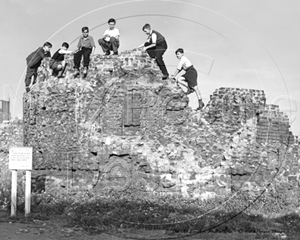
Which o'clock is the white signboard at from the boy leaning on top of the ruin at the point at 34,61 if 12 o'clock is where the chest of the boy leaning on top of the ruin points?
The white signboard is roughly at 3 o'clock from the boy leaning on top of the ruin.

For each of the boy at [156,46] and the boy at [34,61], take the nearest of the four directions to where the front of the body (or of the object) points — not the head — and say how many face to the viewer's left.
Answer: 1

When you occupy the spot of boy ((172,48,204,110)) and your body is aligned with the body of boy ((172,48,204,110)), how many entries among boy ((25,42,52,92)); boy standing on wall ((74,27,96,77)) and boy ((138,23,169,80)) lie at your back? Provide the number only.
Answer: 0

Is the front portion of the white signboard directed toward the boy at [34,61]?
no

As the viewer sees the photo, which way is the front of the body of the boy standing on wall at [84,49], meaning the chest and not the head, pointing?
toward the camera

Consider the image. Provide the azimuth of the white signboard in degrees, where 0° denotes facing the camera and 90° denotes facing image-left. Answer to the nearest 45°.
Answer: approximately 0°
